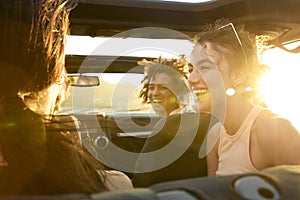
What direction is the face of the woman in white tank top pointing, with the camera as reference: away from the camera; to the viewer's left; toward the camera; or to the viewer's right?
to the viewer's left

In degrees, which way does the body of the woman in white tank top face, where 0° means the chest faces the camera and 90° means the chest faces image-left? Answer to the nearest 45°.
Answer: approximately 45°
